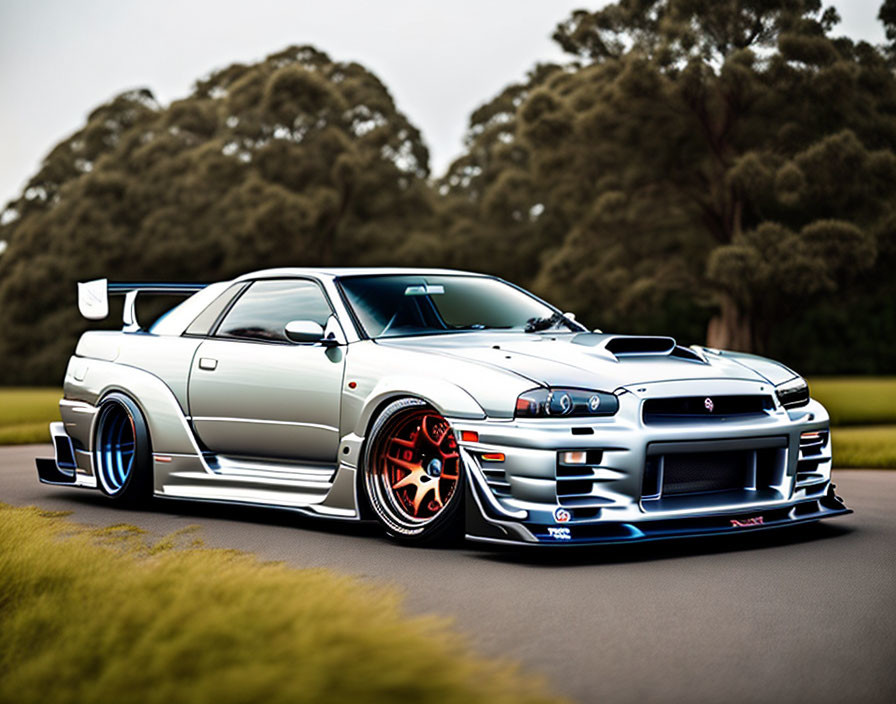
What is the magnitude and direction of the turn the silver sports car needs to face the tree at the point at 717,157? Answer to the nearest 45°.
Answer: approximately 135° to its left

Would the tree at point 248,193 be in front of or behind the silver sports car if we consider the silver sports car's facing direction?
behind

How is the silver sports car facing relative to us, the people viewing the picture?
facing the viewer and to the right of the viewer

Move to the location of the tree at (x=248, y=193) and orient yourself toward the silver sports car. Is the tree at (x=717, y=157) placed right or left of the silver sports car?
left
